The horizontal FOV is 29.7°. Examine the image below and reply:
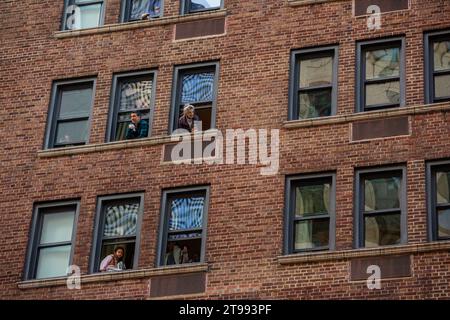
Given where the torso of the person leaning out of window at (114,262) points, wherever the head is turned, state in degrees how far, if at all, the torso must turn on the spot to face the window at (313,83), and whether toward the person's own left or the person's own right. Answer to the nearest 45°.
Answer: approximately 45° to the person's own left

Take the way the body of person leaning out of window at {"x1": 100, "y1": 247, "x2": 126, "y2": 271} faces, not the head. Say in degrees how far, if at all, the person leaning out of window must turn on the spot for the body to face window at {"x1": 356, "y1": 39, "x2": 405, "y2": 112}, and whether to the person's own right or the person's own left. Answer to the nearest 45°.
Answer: approximately 45° to the person's own left

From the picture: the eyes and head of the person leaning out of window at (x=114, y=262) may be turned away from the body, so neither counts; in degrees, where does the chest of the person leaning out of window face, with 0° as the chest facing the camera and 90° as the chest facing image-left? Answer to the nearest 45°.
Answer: approximately 315°

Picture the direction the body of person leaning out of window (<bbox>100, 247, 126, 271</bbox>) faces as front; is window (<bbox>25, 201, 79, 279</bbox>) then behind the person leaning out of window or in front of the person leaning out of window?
behind

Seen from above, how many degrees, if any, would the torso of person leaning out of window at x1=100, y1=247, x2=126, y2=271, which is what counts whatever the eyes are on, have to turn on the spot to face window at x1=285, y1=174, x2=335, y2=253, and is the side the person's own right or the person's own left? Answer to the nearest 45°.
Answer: approximately 45° to the person's own left

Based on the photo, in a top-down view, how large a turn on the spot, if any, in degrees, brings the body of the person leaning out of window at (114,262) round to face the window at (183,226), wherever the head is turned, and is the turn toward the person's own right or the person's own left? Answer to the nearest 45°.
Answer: approximately 45° to the person's own left
